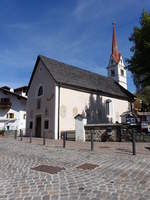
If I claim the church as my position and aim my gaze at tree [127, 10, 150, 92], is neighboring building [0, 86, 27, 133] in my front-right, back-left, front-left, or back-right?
back-left

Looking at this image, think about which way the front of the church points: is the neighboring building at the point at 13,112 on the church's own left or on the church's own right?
on the church's own right

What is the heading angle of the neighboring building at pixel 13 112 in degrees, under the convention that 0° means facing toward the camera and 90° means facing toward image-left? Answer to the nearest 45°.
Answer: approximately 0°

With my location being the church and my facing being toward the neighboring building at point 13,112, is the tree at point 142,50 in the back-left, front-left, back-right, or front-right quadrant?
back-right
